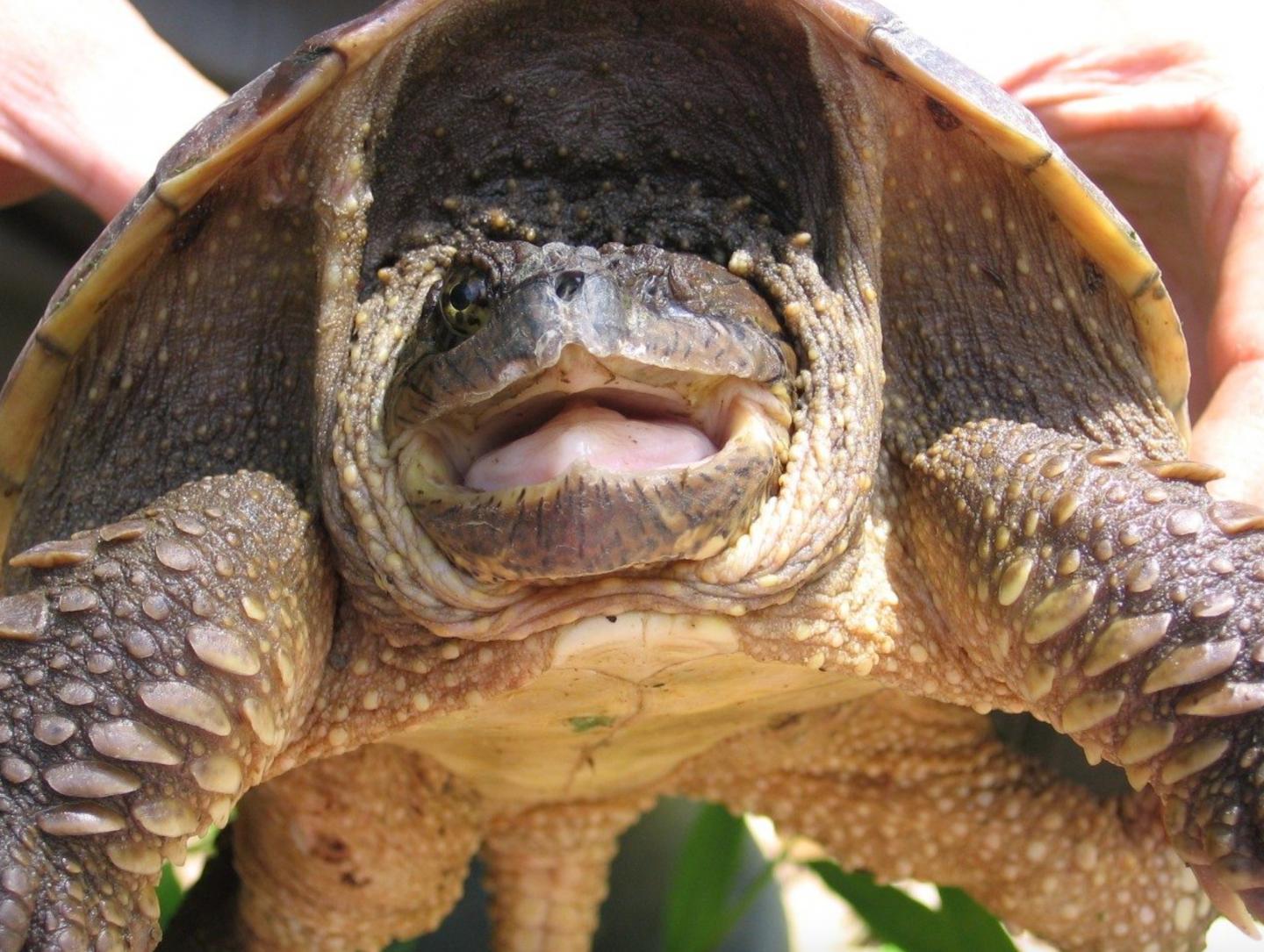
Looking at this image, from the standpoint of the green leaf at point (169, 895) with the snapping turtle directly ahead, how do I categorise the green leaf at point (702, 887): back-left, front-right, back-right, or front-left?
front-left

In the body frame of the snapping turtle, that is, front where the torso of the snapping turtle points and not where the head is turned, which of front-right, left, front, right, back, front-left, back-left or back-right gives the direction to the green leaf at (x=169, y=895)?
back-right

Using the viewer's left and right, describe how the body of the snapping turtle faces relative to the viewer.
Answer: facing the viewer
